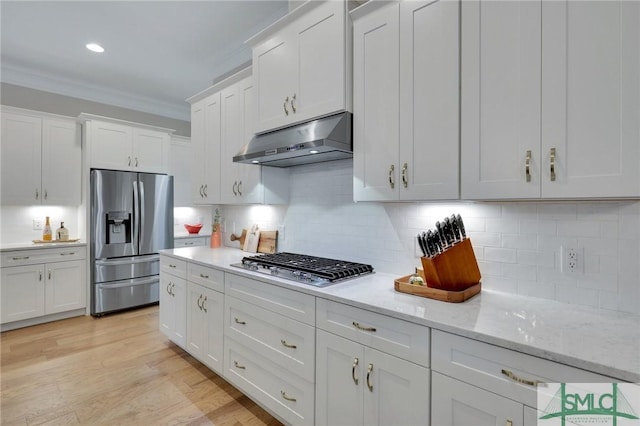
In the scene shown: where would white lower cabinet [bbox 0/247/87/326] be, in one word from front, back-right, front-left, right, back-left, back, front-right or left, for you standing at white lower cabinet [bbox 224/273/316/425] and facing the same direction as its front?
right

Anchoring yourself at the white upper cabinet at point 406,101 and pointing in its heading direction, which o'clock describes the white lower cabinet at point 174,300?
The white lower cabinet is roughly at 2 o'clock from the white upper cabinet.

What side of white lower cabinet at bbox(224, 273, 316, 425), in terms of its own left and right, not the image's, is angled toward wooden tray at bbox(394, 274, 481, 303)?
left

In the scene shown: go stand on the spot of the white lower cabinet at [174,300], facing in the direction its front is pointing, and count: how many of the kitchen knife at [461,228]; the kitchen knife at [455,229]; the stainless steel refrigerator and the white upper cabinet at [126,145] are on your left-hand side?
2
